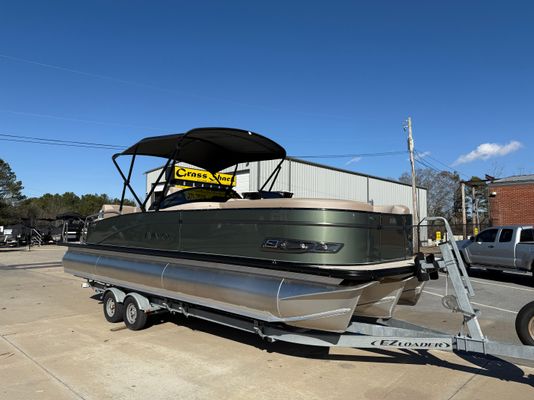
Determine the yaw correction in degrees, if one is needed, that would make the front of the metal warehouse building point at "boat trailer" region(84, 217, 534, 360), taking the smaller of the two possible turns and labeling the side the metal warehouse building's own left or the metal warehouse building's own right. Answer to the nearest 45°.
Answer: approximately 45° to the metal warehouse building's own left

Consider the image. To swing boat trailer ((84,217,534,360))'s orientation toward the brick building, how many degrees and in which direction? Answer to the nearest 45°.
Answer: approximately 90° to its left

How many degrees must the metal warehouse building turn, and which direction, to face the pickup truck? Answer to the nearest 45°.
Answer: approximately 45° to its left

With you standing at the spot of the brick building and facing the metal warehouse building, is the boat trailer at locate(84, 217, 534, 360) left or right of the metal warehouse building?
left

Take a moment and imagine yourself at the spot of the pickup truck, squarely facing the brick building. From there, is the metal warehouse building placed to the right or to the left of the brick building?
left

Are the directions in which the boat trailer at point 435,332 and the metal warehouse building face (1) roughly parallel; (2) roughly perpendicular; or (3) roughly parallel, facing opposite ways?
roughly perpendicular

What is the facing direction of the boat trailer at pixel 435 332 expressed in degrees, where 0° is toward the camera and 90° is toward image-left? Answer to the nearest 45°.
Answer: approximately 315°
